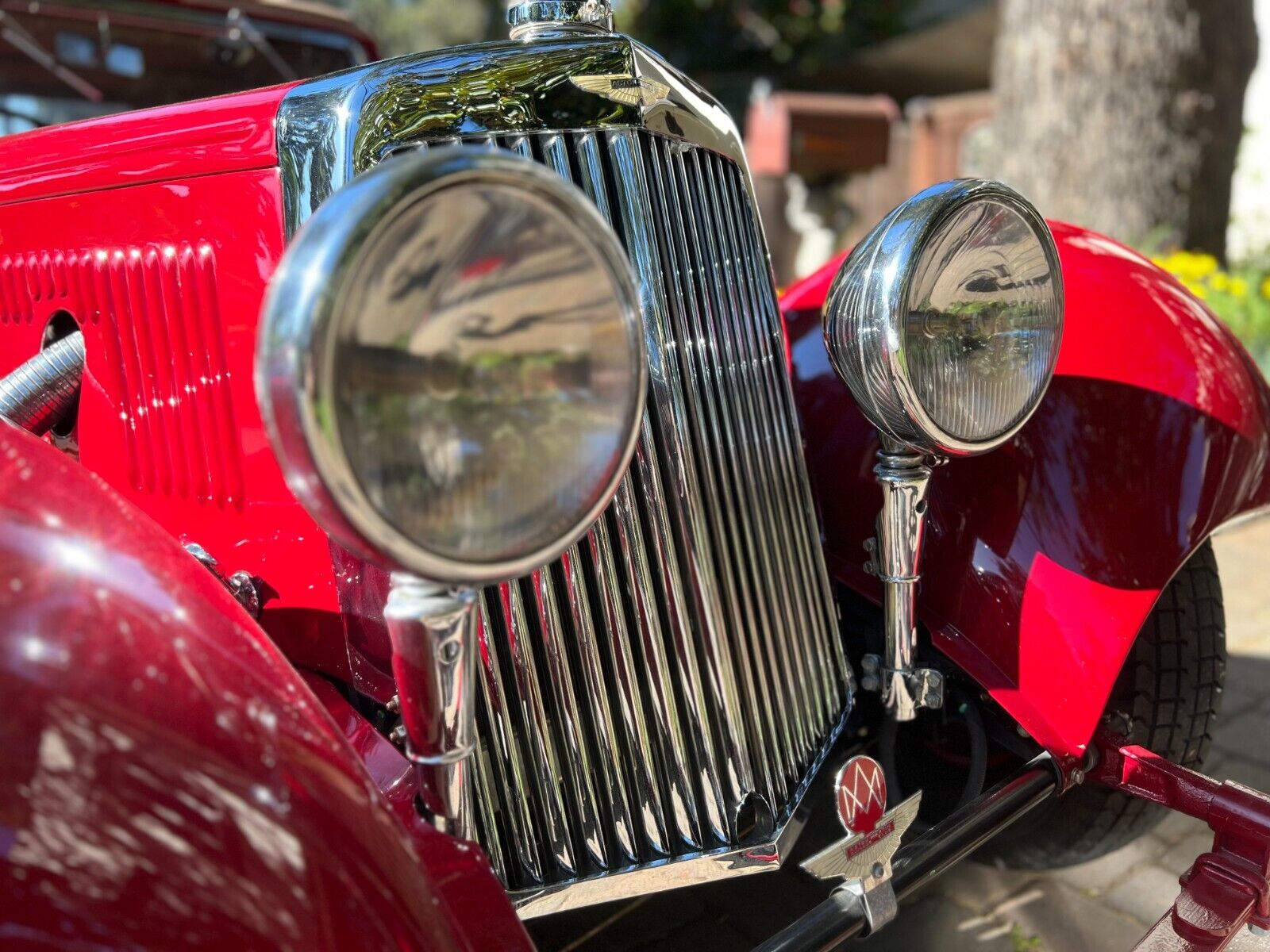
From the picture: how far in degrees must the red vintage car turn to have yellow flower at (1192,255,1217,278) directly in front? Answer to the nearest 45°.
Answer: approximately 90° to its left

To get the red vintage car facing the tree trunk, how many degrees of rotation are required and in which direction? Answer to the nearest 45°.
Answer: approximately 90° to its left

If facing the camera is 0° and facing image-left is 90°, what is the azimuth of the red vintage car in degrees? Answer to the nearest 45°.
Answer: approximately 315°

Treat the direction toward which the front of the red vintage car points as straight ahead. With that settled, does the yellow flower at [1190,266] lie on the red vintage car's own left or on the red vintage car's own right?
on the red vintage car's own left
